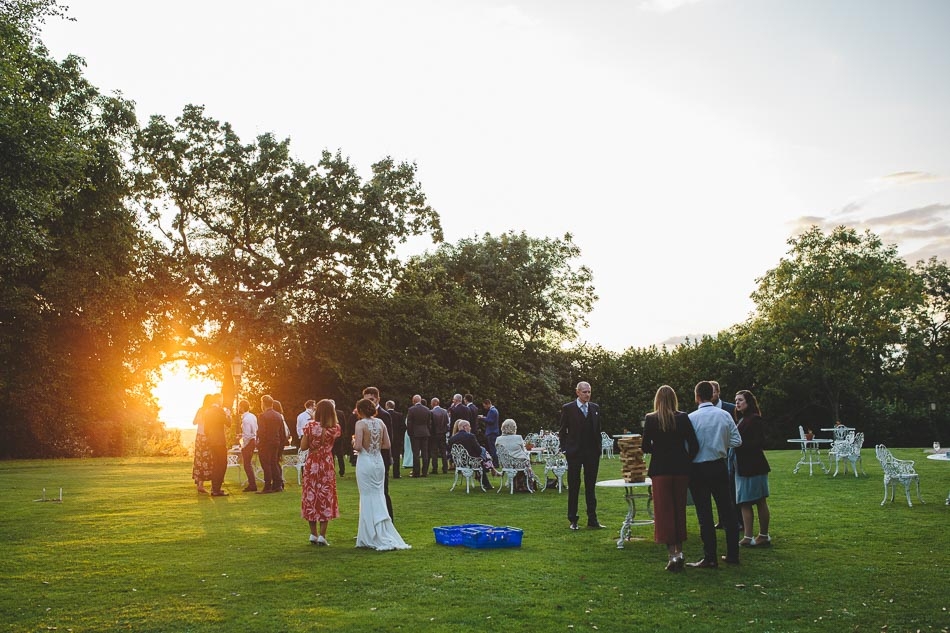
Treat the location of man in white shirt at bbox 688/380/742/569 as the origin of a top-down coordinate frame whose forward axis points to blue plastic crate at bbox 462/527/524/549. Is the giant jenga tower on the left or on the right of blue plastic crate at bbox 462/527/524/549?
right

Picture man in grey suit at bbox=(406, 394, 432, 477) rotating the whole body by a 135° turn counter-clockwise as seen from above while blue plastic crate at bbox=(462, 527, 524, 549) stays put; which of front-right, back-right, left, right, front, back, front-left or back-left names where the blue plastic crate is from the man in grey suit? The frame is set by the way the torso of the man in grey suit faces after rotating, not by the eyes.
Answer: front-left

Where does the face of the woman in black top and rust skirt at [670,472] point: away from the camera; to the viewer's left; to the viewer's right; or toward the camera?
away from the camera

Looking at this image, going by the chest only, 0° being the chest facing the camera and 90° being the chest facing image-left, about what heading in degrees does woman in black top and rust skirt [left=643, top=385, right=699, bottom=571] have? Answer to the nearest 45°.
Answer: approximately 180°

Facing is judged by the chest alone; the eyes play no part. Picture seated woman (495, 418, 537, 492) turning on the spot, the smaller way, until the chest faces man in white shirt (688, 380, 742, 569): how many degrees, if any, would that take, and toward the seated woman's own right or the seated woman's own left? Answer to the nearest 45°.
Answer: approximately 180°

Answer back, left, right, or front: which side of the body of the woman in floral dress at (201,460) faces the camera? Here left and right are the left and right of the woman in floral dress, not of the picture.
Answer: right

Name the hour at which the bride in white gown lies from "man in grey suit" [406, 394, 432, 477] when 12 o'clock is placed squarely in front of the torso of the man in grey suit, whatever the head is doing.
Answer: The bride in white gown is roughly at 6 o'clock from the man in grey suit.

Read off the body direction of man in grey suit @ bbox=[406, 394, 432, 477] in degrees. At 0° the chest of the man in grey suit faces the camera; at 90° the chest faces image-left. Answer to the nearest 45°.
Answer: approximately 180°

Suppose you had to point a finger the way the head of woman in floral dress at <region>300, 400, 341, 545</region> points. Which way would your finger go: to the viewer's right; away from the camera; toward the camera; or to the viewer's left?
away from the camera
